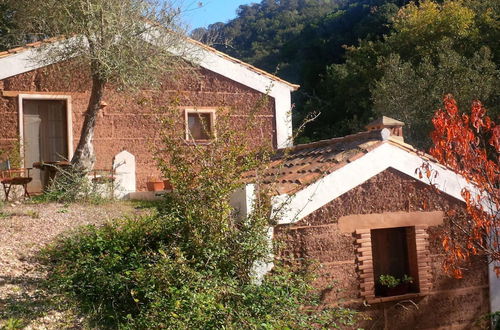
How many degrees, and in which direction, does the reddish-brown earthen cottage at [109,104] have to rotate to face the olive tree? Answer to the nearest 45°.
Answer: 0° — it already faces it

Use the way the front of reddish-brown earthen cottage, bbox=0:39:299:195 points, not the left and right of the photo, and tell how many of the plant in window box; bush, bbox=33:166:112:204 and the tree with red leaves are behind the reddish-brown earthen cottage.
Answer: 0

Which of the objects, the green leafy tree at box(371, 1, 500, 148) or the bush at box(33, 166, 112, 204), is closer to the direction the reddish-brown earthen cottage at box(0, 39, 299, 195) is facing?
the bush

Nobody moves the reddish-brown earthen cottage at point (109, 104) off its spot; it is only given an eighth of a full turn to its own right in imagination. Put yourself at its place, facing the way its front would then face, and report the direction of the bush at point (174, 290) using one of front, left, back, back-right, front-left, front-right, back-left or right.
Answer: front-left

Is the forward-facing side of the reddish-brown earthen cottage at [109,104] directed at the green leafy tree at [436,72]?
no

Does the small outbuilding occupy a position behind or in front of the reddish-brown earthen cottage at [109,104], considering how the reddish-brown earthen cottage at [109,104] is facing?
in front

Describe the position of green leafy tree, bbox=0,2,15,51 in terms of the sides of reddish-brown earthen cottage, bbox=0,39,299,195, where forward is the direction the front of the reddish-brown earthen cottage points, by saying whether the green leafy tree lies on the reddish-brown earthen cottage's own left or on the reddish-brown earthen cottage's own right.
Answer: on the reddish-brown earthen cottage's own right

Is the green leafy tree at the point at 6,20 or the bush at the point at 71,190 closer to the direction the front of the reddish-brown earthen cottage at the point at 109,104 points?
the bush

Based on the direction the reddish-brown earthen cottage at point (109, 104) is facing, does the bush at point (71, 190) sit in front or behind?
in front

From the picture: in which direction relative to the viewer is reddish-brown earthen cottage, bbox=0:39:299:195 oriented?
toward the camera

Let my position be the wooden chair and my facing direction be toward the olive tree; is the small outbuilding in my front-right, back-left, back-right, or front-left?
front-right

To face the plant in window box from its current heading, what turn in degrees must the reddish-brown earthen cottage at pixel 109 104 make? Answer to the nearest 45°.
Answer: approximately 45° to its left
